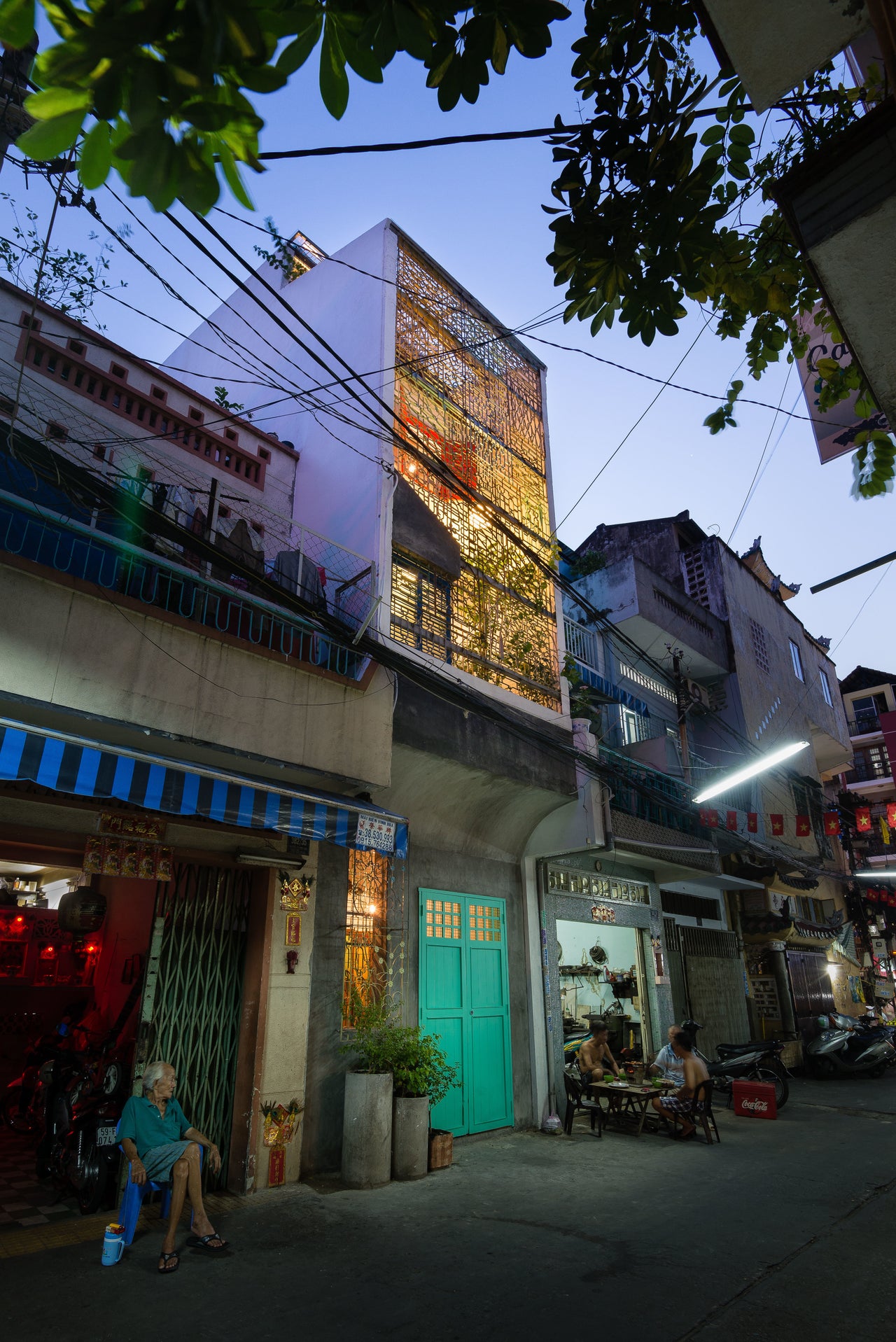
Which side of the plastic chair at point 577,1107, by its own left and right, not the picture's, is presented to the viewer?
right

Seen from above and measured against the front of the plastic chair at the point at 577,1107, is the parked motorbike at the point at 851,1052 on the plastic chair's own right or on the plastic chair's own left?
on the plastic chair's own left

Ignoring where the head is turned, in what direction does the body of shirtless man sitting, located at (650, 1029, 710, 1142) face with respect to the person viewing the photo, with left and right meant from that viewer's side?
facing to the left of the viewer

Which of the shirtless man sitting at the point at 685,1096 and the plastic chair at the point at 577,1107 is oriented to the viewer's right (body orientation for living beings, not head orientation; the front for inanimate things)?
the plastic chair

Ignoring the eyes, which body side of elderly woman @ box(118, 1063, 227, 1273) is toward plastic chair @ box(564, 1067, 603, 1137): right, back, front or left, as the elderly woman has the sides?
left

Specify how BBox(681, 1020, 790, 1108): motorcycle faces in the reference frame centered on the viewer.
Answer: facing to the left of the viewer

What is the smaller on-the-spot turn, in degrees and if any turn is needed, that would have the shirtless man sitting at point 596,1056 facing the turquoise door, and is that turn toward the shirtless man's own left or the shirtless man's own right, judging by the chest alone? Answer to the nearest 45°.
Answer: approximately 90° to the shirtless man's own right

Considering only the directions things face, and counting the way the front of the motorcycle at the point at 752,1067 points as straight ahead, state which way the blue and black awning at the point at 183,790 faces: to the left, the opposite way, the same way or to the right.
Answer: the opposite way

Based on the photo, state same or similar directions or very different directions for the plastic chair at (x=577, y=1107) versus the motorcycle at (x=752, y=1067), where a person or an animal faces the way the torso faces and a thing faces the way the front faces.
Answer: very different directions
